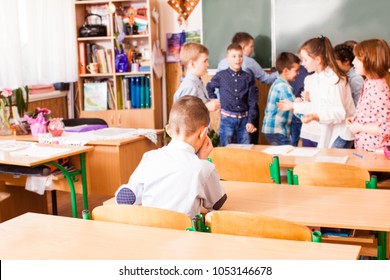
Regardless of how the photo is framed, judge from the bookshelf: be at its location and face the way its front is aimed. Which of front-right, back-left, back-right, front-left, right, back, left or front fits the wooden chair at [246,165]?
front

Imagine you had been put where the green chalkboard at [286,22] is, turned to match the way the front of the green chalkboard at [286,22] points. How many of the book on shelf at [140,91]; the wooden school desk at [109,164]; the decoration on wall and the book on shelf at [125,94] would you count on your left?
0

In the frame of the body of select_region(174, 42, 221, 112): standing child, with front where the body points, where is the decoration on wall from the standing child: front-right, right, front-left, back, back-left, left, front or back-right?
left

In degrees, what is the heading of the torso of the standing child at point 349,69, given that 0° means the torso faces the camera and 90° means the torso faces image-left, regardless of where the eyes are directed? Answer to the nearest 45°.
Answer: approximately 90°

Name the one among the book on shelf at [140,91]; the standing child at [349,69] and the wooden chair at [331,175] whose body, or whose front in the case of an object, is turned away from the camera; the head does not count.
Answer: the wooden chair

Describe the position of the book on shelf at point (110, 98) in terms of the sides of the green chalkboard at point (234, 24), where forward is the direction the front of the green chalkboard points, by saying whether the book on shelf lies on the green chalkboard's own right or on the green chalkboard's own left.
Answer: on the green chalkboard's own right

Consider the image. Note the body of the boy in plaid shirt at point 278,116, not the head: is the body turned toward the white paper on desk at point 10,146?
no

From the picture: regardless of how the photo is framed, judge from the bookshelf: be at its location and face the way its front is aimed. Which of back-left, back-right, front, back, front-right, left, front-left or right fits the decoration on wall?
left

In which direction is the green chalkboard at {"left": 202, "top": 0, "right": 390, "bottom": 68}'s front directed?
toward the camera

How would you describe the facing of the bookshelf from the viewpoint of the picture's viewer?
facing the viewer

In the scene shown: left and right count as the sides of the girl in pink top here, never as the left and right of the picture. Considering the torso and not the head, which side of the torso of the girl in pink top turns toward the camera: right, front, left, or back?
left

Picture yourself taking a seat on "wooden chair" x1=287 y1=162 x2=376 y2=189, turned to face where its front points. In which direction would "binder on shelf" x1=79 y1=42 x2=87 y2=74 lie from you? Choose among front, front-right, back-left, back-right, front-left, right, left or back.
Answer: front-left

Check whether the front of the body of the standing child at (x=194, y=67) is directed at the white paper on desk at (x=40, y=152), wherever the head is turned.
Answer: no

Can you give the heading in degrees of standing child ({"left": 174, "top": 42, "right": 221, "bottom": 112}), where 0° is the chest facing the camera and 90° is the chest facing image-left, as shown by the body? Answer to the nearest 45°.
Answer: approximately 270°

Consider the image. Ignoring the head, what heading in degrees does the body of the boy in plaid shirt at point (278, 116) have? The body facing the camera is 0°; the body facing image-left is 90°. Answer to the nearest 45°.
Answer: approximately 270°

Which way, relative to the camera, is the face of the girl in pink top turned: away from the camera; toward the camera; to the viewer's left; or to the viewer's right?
to the viewer's left

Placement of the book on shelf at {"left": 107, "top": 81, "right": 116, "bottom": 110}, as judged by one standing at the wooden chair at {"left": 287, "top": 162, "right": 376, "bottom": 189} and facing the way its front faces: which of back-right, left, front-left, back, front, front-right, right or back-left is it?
front-left

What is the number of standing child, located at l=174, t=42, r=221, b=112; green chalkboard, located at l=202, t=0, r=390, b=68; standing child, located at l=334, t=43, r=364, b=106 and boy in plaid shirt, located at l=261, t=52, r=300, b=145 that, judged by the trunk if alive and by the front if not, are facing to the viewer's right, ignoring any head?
2

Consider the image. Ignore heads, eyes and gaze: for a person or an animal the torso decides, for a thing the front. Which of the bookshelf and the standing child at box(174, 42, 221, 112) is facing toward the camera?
the bookshelf

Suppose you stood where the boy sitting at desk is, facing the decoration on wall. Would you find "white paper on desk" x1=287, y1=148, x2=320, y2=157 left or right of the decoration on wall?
right

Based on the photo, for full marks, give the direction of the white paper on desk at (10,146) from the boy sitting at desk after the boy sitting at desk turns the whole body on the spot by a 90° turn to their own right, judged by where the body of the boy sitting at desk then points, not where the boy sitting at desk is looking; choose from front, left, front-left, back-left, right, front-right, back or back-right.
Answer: back

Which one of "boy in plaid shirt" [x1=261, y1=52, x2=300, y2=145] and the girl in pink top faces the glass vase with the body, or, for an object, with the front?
the girl in pink top

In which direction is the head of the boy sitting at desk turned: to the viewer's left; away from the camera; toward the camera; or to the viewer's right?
away from the camera
